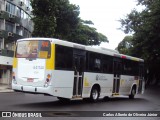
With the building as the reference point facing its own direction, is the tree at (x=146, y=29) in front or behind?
in front

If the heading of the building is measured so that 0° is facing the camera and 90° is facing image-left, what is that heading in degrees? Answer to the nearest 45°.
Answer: approximately 315°

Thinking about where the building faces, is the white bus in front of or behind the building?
in front

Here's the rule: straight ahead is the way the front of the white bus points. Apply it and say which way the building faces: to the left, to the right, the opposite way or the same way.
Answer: to the right
